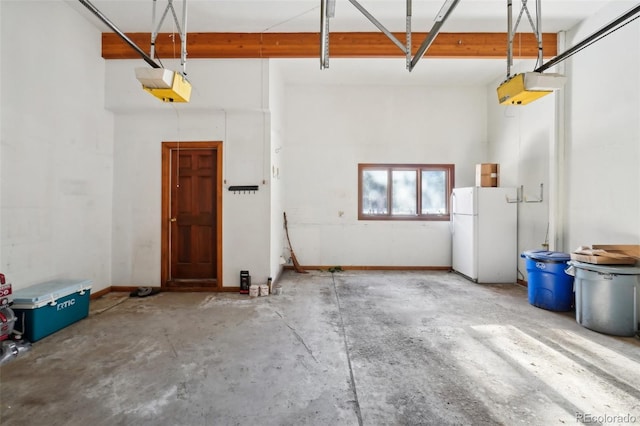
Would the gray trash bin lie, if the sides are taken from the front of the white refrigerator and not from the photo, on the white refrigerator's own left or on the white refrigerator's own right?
on the white refrigerator's own left

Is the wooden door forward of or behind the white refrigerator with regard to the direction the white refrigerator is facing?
forward

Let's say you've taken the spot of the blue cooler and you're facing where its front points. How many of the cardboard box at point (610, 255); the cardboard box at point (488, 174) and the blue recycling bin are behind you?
0

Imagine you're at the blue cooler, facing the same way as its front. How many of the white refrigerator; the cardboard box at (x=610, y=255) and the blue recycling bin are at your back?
0

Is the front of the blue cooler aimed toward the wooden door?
no

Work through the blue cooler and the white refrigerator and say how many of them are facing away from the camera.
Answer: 0

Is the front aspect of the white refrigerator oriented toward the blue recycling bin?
no

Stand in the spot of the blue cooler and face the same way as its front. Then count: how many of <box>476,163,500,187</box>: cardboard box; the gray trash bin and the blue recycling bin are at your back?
0

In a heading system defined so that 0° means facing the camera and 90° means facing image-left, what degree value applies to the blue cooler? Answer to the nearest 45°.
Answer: approximately 315°

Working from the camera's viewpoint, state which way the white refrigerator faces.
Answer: facing the viewer and to the left of the viewer

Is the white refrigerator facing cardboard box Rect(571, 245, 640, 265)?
no
